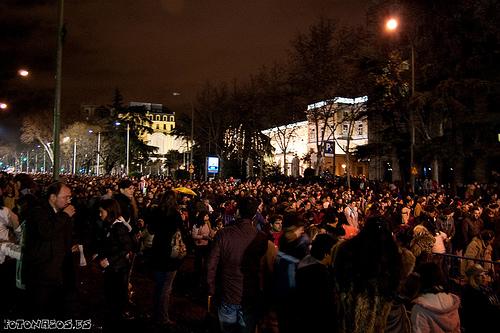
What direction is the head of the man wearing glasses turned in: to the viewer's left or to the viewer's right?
to the viewer's right

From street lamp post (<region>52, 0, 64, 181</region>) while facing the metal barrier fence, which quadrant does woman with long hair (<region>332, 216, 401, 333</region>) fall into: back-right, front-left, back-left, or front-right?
front-right

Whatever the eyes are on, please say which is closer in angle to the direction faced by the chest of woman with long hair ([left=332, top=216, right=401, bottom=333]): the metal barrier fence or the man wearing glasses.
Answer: the metal barrier fence

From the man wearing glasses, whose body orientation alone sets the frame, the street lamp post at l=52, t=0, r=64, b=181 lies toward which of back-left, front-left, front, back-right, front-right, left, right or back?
left

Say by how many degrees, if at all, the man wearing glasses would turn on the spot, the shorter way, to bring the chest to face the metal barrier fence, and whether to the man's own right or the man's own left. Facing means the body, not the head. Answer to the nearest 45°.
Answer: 0° — they already face it

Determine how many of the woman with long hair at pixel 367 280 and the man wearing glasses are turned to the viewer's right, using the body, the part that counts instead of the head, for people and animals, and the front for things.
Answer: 1

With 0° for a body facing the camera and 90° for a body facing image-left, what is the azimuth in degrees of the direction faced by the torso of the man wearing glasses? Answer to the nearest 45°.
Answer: approximately 270°

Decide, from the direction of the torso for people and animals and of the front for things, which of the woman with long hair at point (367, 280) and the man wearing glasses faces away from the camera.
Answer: the woman with long hair

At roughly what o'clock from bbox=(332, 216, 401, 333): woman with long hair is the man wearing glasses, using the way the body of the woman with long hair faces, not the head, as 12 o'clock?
The man wearing glasses is roughly at 9 o'clock from the woman with long hair.

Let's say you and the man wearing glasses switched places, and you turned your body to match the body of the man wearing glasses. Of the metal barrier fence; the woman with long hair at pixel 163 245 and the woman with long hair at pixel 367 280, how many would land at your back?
0

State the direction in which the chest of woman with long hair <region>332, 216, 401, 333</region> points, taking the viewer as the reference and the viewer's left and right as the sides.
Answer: facing away from the viewer

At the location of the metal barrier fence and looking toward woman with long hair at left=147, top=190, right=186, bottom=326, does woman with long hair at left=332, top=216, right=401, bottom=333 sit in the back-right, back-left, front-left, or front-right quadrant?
front-left
